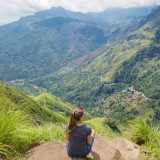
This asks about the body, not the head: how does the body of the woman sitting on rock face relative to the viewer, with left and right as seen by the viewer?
facing away from the viewer
